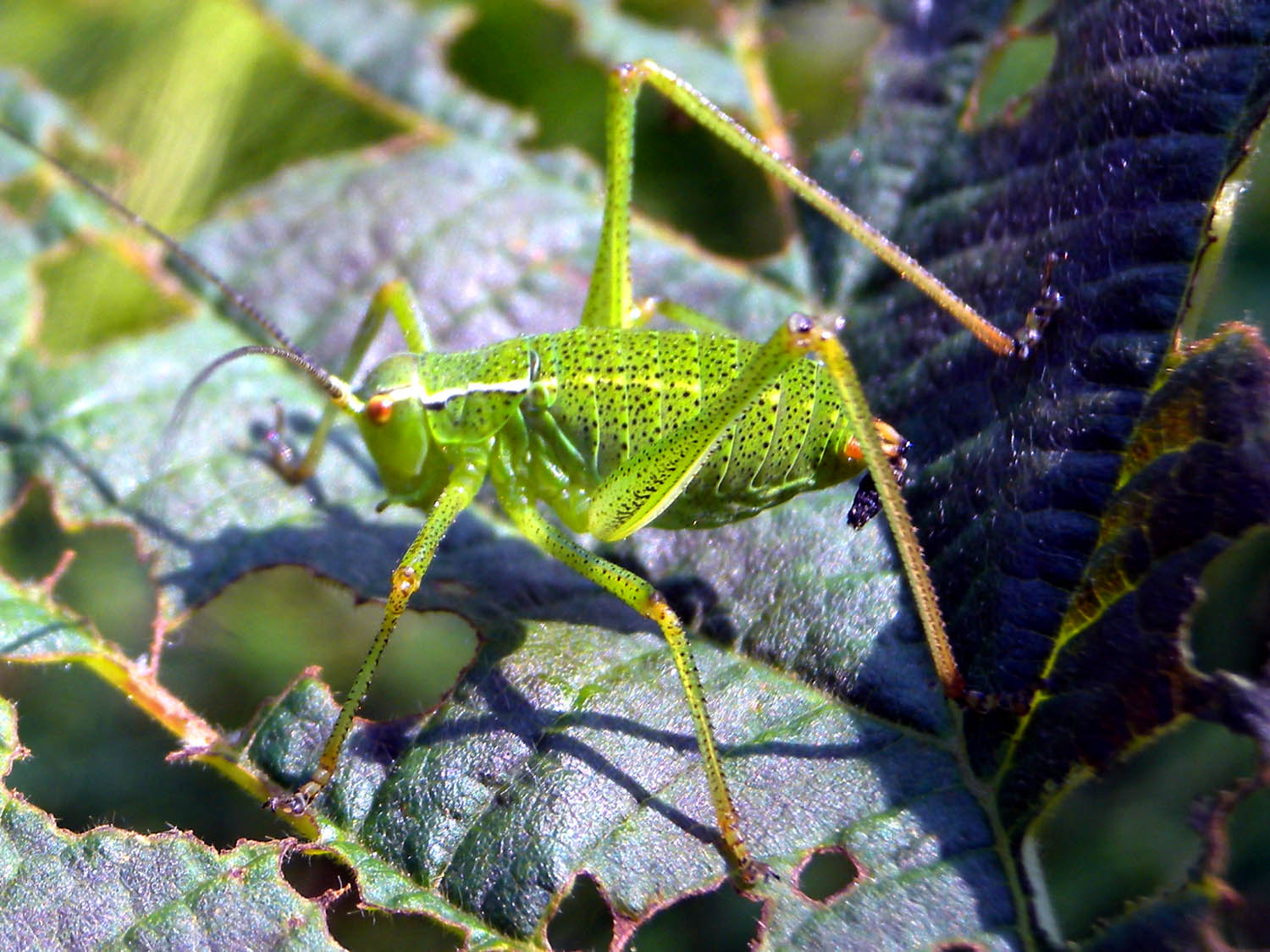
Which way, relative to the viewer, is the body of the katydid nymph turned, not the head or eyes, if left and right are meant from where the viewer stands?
facing to the left of the viewer
